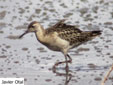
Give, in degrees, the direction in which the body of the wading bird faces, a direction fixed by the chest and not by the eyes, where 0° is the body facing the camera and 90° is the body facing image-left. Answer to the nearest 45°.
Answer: approximately 90°
